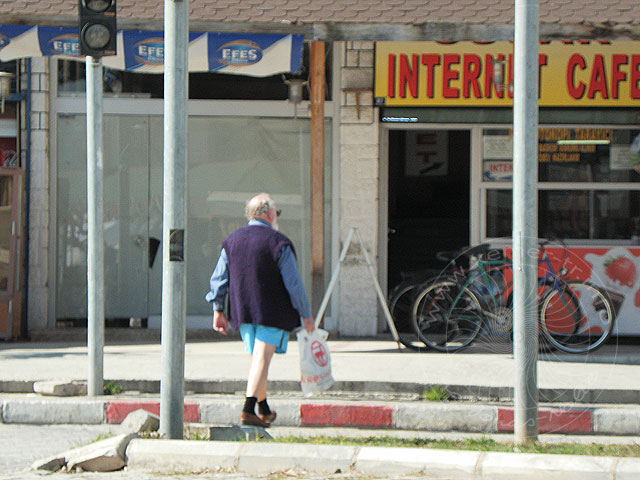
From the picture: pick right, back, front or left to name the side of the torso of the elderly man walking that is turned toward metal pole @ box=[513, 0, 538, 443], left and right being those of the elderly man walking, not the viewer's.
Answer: right

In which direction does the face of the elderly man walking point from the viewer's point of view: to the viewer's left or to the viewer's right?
to the viewer's right

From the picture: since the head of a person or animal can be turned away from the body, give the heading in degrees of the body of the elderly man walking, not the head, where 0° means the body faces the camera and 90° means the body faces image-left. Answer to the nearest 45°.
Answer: approximately 225°

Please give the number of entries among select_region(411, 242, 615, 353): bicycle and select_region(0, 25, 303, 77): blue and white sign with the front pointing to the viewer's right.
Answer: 1

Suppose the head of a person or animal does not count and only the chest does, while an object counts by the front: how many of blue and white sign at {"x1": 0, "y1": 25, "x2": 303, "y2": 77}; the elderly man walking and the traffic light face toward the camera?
2

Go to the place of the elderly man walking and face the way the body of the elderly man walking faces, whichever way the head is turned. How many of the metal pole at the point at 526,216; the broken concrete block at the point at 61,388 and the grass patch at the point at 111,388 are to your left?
2

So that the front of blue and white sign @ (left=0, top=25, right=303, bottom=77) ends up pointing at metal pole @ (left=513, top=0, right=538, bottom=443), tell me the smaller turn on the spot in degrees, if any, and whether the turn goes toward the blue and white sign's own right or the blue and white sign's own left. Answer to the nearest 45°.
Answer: approximately 45° to the blue and white sign's own left

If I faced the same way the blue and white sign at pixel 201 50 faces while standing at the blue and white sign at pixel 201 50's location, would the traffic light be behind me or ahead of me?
ahead

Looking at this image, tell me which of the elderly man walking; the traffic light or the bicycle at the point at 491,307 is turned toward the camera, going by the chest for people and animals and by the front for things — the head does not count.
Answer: the traffic light

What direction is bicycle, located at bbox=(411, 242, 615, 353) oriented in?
to the viewer's right

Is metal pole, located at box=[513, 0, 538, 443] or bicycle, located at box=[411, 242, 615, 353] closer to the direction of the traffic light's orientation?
the metal pole
